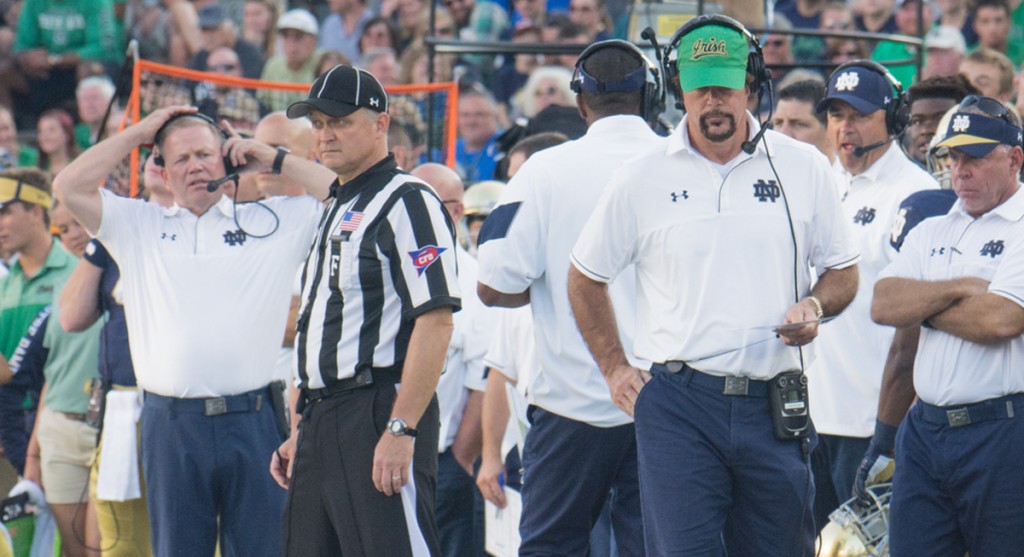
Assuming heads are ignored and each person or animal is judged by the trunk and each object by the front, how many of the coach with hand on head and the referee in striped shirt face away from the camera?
0

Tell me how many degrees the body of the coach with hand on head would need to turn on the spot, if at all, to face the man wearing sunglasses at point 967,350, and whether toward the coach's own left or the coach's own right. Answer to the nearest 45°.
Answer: approximately 45° to the coach's own left

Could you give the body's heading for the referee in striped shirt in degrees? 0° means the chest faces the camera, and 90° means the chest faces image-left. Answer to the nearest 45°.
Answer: approximately 45°

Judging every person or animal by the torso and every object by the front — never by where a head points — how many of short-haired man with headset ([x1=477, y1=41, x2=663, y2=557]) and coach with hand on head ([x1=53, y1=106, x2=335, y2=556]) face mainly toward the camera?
1

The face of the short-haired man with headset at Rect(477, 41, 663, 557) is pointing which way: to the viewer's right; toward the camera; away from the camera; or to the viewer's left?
away from the camera

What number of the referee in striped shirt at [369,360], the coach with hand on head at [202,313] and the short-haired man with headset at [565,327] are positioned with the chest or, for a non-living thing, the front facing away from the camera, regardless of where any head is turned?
1

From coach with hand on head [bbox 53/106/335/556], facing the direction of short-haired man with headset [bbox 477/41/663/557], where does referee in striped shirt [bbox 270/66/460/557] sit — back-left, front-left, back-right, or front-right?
front-right

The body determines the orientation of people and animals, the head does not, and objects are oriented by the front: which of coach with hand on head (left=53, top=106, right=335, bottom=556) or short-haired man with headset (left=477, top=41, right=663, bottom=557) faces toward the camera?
the coach with hand on head

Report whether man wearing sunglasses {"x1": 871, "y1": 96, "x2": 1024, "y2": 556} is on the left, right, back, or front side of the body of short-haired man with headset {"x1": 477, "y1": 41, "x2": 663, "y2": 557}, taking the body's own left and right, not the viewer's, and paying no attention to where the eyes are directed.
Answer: right

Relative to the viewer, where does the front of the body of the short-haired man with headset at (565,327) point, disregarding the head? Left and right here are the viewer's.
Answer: facing away from the viewer

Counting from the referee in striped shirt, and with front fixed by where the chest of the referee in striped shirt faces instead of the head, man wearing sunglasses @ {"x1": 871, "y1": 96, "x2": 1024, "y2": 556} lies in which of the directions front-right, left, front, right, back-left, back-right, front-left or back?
back-left

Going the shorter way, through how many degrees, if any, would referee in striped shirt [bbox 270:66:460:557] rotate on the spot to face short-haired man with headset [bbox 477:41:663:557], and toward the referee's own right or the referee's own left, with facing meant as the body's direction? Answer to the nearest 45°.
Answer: approximately 135° to the referee's own left

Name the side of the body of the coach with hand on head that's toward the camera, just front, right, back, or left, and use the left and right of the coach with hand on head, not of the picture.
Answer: front

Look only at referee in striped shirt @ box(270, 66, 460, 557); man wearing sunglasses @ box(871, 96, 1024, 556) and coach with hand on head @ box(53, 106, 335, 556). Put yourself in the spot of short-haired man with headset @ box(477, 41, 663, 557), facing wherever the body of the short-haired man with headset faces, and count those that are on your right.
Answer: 1

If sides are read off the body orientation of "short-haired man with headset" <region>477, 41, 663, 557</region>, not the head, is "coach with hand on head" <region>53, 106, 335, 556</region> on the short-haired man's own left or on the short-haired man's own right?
on the short-haired man's own left
